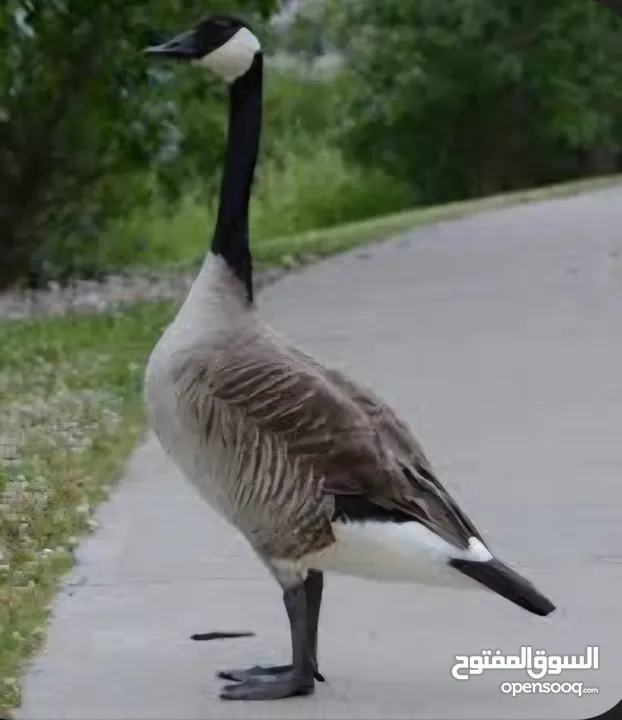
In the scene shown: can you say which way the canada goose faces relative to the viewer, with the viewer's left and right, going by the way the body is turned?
facing to the left of the viewer

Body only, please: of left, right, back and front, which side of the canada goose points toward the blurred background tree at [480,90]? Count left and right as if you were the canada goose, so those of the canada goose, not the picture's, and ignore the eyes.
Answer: right

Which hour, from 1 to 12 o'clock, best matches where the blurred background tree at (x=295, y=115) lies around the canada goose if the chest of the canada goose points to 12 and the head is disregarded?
The blurred background tree is roughly at 3 o'clock from the canada goose.
